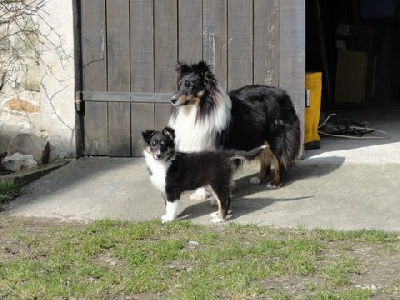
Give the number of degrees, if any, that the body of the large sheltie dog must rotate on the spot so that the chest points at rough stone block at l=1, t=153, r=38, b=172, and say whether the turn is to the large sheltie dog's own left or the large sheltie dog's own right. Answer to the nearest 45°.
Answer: approximately 45° to the large sheltie dog's own right

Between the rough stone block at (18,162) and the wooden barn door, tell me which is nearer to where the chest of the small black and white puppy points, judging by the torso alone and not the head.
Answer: the rough stone block

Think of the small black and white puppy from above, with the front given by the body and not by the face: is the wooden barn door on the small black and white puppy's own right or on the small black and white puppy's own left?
on the small black and white puppy's own right

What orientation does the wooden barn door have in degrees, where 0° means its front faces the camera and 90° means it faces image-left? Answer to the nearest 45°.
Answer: approximately 0°

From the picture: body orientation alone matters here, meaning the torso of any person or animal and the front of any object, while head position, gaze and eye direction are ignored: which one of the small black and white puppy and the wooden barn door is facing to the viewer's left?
the small black and white puppy

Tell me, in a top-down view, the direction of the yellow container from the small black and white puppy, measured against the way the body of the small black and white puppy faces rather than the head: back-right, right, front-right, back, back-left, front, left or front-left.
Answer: back-right

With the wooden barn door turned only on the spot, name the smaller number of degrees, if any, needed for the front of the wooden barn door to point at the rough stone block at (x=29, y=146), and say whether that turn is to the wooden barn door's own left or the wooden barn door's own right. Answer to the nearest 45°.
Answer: approximately 90° to the wooden barn door's own right

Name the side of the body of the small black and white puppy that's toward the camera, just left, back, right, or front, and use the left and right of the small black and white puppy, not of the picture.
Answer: left

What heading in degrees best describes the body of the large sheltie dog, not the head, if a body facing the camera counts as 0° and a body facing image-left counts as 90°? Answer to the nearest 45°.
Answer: approximately 45°
